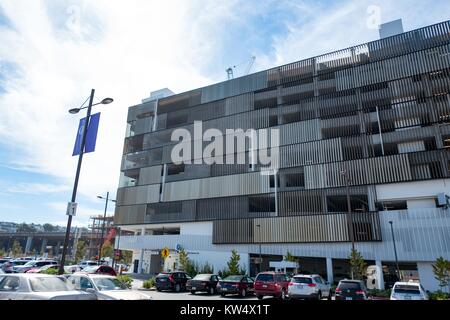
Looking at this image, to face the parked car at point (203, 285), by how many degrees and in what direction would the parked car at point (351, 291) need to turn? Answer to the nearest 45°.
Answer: approximately 90° to its left

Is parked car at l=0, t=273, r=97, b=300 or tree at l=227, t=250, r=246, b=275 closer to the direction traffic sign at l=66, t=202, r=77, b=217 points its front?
the parked car

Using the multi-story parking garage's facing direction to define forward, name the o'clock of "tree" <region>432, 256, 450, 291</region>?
The tree is roughly at 9 o'clock from the multi-story parking garage.

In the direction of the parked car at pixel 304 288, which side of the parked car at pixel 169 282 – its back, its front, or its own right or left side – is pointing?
right

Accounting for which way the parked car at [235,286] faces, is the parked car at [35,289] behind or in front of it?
behind

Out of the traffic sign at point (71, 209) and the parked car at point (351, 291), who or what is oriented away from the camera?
the parked car

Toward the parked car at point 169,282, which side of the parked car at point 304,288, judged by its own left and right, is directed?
left

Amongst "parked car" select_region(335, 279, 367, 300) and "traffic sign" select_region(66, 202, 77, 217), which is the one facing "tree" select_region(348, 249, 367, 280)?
the parked car

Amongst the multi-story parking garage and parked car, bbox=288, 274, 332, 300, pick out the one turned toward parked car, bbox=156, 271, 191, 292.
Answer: the multi-story parking garage

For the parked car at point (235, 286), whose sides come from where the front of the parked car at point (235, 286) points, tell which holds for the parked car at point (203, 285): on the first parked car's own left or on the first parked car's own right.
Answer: on the first parked car's own left

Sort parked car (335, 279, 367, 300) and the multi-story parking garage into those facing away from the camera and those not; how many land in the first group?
1

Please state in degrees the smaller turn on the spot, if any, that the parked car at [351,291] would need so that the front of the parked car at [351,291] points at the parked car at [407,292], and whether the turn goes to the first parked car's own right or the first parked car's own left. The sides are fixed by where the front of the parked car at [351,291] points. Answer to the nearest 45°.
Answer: approximately 90° to the first parked car's own right
